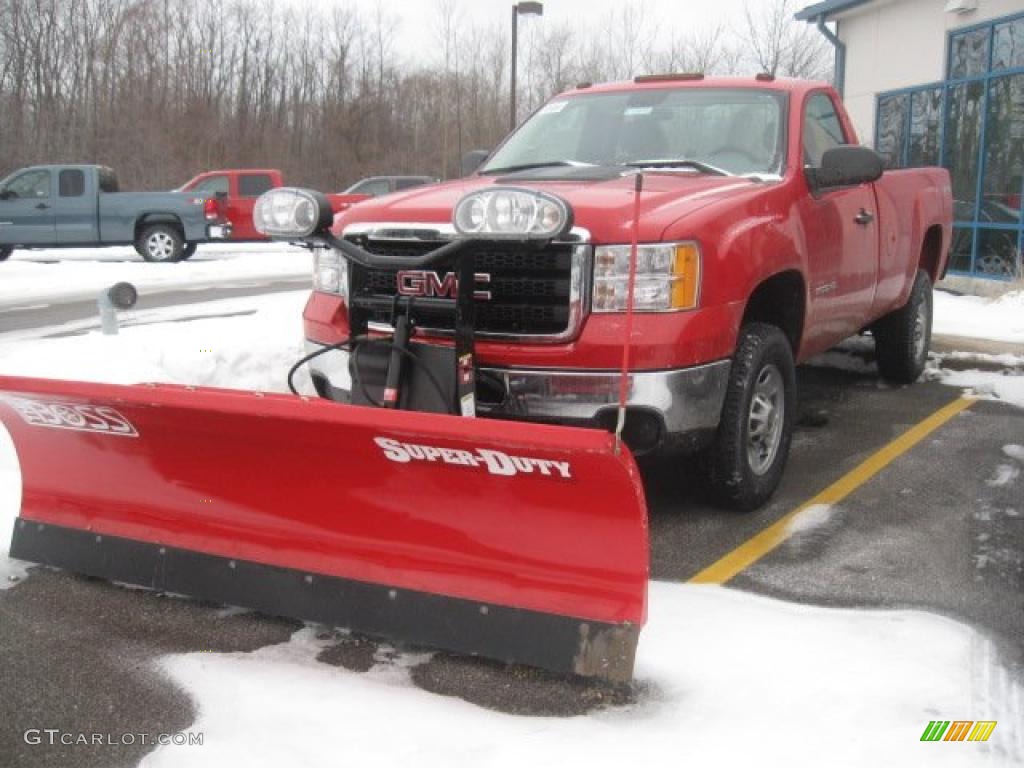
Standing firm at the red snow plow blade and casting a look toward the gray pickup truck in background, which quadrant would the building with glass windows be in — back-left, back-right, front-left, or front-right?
front-right

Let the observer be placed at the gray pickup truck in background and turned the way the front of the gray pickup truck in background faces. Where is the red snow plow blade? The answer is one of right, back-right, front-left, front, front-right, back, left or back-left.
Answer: left

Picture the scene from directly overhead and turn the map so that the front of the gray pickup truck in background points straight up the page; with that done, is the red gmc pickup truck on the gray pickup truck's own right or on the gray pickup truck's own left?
on the gray pickup truck's own left

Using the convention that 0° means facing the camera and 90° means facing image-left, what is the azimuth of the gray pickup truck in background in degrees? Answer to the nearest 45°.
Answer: approximately 90°

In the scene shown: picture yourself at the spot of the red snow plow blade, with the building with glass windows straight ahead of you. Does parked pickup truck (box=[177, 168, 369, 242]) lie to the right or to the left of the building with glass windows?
left

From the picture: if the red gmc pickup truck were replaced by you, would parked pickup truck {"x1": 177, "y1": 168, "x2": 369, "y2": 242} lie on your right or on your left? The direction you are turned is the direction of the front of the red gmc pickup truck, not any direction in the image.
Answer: on your right

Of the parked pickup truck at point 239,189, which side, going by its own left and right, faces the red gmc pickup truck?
left

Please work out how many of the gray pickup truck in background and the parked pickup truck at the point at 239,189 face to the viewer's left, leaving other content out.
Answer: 2

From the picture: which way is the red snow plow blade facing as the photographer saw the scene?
facing the viewer and to the left of the viewer

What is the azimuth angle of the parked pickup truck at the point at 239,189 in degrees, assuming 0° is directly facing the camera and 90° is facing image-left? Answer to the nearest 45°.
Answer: approximately 90°

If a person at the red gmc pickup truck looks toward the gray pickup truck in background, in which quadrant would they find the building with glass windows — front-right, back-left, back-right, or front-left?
front-right

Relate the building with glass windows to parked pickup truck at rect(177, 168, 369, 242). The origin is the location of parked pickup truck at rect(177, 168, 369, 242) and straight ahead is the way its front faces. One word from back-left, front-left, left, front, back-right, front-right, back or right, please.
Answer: back-left
